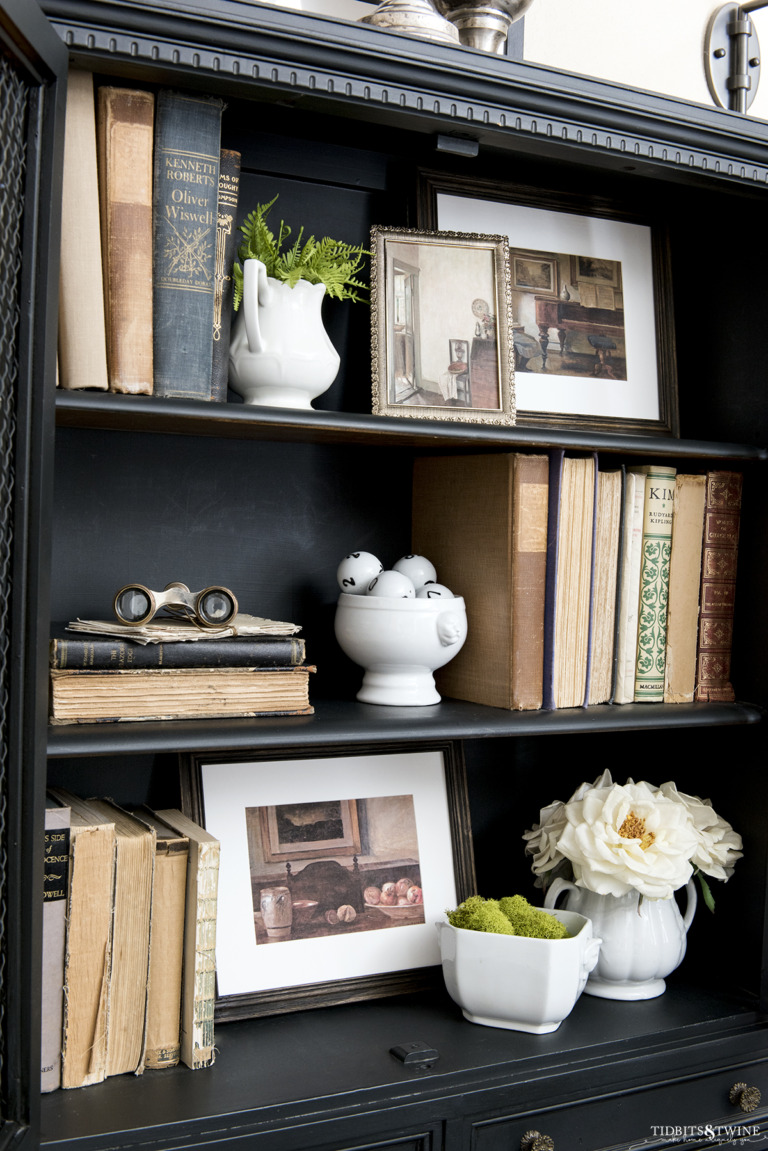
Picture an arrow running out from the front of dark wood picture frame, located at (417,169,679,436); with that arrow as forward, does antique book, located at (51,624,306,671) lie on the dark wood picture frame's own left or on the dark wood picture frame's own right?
on the dark wood picture frame's own right

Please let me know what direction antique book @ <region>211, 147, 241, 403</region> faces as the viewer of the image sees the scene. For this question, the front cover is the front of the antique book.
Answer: facing to the right of the viewer

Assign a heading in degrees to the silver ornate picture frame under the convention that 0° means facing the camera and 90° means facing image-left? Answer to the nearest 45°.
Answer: approximately 0°

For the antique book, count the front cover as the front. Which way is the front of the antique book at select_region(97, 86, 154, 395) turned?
to the viewer's right

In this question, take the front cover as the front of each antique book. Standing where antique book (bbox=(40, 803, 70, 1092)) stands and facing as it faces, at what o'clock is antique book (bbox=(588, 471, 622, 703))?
antique book (bbox=(588, 471, 622, 703)) is roughly at 12 o'clock from antique book (bbox=(40, 803, 70, 1092)).

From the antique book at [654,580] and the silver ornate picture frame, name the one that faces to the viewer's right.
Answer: the antique book

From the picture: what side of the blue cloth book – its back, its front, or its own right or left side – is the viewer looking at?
right
